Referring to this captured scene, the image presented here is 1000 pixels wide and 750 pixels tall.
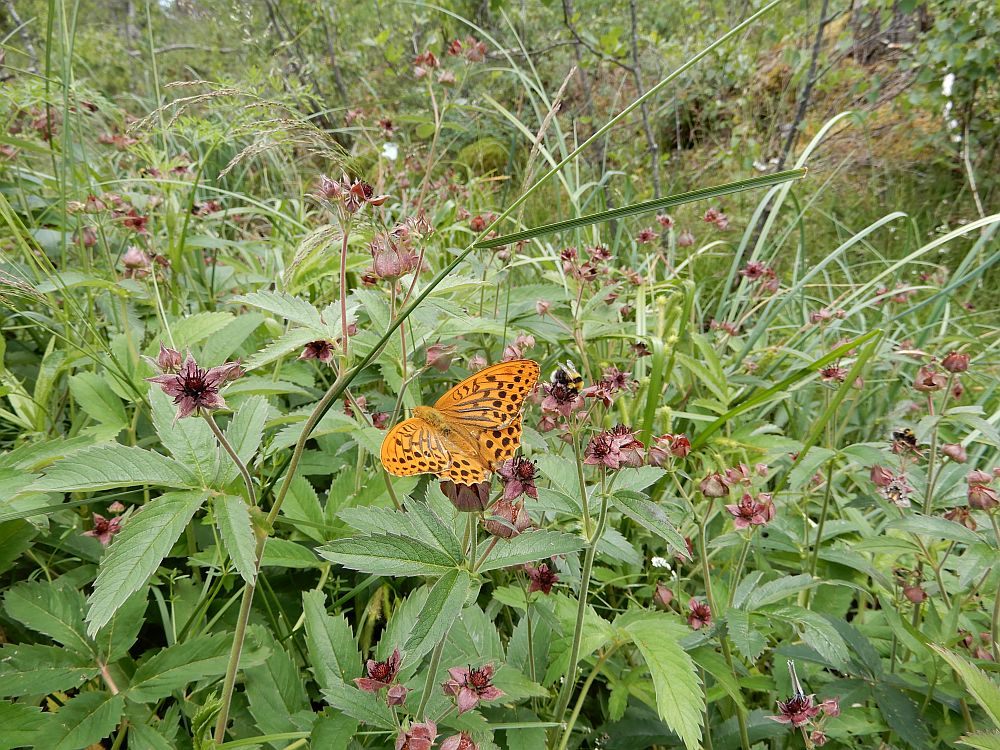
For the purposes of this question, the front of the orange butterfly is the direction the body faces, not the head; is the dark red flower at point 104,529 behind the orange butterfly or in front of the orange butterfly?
in front

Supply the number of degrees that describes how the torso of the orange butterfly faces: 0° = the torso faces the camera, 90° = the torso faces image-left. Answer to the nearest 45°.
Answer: approximately 135°
